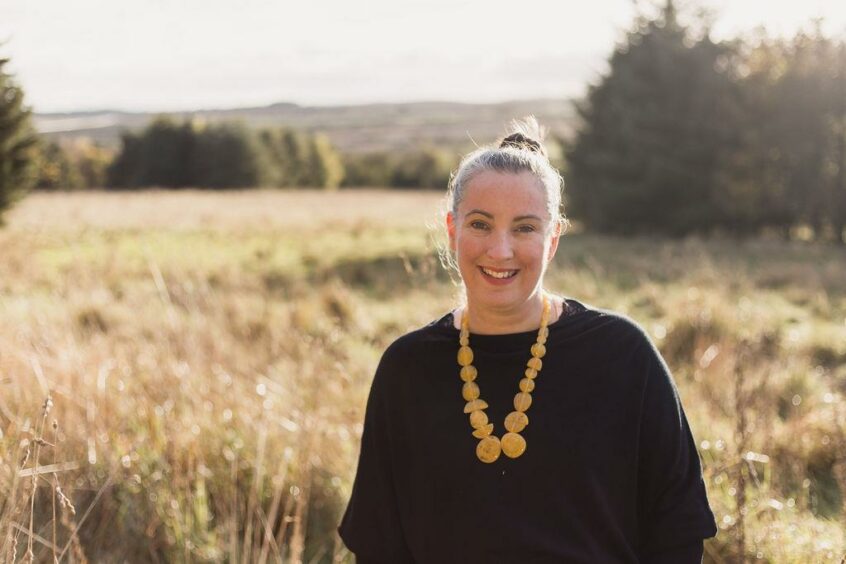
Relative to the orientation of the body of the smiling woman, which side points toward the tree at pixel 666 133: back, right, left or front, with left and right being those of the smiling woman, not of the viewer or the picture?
back

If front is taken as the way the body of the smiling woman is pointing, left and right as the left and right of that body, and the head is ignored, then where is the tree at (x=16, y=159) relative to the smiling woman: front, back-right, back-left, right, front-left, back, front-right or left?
back-right

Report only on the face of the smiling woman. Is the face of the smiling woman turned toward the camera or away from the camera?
toward the camera

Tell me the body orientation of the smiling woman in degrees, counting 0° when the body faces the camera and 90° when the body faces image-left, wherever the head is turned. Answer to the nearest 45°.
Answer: approximately 0°

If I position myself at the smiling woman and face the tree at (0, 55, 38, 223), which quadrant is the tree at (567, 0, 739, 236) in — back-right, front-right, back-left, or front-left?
front-right

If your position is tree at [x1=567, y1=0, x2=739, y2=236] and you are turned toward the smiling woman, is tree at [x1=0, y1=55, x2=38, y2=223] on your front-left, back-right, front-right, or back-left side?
front-right
